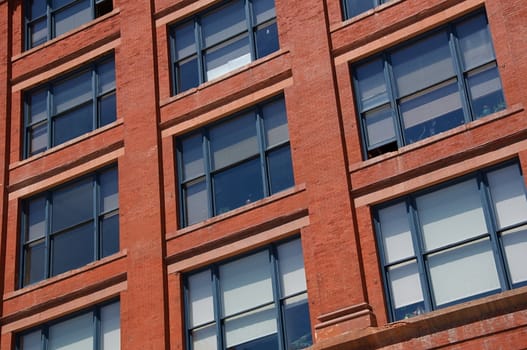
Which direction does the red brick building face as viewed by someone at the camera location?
facing the viewer and to the left of the viewer
